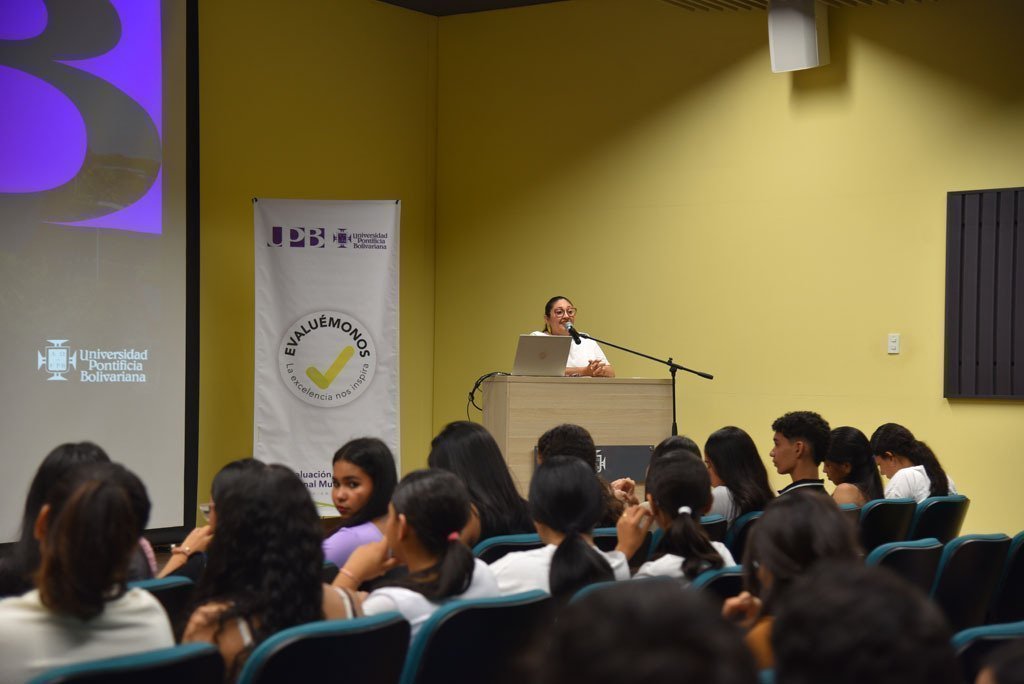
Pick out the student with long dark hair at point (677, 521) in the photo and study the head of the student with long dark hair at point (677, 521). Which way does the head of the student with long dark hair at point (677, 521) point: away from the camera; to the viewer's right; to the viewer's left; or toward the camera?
away from the camera

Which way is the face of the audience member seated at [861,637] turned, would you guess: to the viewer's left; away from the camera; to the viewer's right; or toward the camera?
away from the camera

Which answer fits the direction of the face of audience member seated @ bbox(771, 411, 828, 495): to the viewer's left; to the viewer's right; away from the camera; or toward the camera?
to the viewer's left

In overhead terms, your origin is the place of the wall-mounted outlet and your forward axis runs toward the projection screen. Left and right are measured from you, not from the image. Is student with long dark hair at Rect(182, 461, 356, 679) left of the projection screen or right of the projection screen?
left

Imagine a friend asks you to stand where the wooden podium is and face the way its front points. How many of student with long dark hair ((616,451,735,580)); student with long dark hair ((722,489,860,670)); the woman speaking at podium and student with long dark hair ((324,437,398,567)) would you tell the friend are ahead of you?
3

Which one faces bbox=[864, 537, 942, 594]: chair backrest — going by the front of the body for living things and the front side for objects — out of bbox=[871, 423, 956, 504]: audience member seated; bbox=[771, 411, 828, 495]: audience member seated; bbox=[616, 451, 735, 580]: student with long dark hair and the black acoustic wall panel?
the black acoustic wall panel

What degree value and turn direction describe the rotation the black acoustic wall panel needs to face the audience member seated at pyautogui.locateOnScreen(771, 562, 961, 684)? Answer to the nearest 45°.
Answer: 0° — it already faces them

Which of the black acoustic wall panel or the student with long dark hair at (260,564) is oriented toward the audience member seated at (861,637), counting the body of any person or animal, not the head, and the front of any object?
the black acoustic wall panel

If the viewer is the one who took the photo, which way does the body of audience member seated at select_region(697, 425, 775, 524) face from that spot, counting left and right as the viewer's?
facing away from the viewer and to the left of the viewer

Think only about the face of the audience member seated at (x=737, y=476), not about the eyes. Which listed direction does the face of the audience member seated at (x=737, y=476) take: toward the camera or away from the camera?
away from the camera

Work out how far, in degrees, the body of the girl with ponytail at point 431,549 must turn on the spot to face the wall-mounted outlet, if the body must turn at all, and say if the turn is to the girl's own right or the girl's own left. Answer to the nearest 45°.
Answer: approximately 90° to the girl's own right

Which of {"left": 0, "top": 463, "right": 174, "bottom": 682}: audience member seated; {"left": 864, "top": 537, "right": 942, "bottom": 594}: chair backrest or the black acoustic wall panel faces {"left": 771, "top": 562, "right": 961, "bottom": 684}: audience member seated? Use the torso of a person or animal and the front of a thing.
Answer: the black acoustic wall panel

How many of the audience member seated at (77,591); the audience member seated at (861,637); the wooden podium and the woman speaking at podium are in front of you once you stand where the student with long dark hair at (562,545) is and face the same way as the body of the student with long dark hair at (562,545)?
2

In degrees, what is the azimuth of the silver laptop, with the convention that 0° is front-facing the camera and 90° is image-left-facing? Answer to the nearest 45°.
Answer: approximately 180°

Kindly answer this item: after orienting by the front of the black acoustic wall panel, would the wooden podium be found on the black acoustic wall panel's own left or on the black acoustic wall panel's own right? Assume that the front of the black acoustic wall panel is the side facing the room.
on the black acoustic wall panel's own right

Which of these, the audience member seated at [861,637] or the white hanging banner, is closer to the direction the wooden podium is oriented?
the audience member seated

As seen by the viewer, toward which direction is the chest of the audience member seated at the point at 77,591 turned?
away from the camera

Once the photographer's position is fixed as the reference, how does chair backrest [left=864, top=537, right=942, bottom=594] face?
facing away from the viewer and to the left of the viewer
